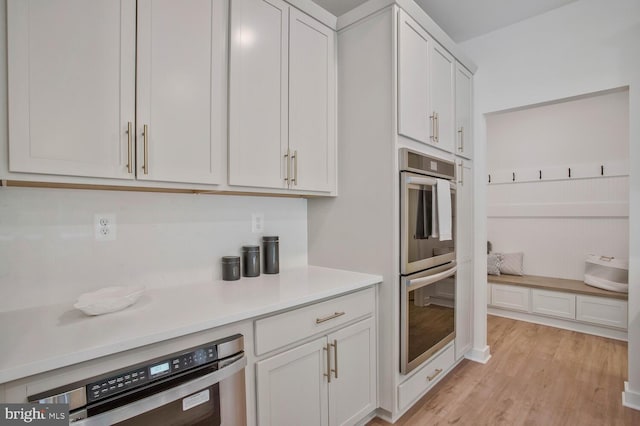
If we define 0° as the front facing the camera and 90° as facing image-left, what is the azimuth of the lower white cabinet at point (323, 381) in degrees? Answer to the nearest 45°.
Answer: approximately 315°

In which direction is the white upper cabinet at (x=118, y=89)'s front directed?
toward the camera

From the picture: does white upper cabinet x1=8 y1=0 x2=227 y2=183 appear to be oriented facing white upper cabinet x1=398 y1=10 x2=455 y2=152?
no

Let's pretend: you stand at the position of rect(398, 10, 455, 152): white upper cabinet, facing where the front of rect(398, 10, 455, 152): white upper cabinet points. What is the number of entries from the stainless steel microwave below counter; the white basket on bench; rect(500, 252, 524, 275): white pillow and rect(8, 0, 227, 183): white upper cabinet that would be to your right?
2

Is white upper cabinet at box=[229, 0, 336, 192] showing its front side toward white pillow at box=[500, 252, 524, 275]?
no

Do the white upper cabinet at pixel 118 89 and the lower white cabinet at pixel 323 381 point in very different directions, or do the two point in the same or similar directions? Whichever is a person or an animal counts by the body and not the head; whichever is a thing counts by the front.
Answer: same or similar directions

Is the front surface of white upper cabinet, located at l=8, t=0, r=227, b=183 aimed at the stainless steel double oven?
no
